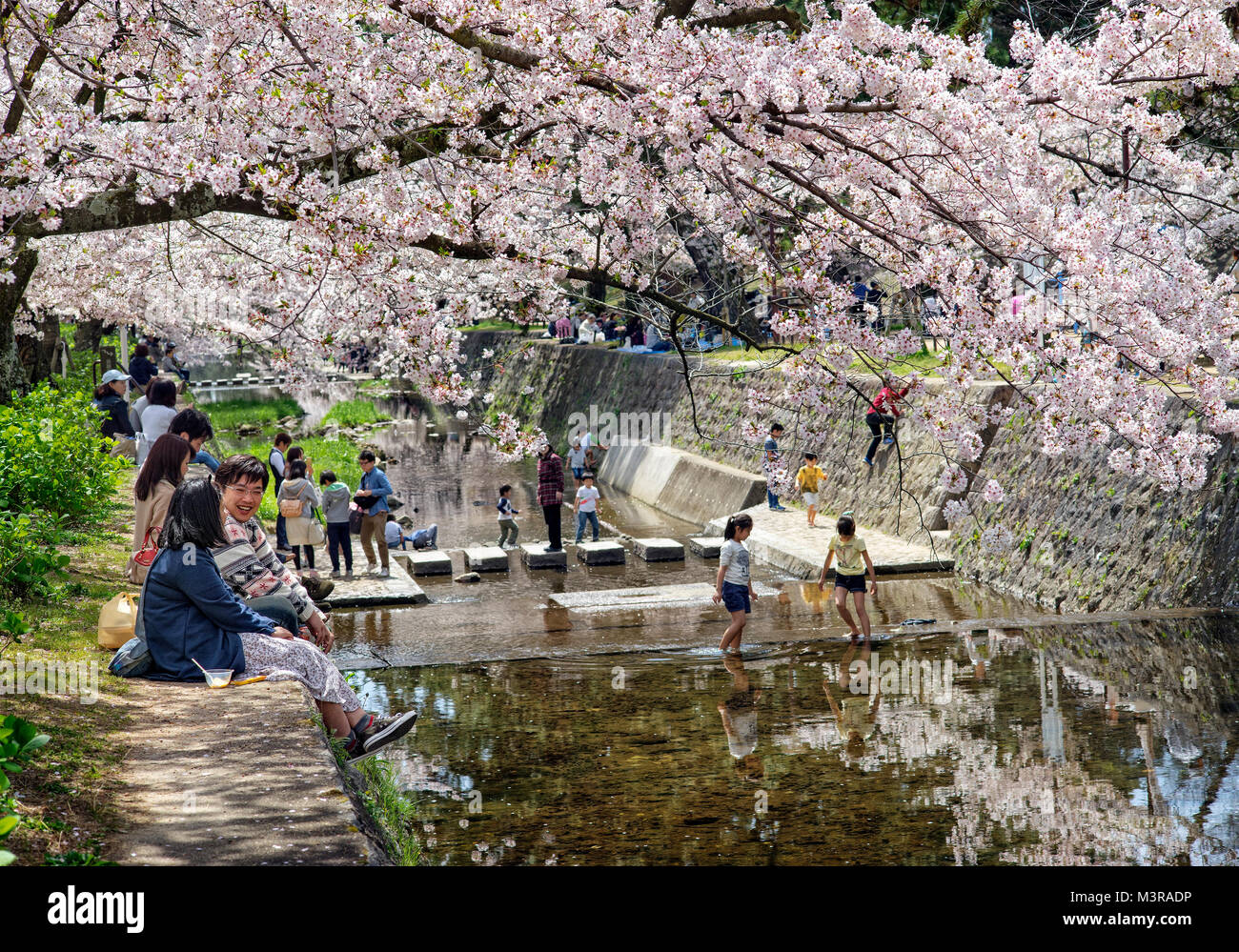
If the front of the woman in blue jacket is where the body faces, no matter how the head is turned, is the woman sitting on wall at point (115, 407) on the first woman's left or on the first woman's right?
on the first woman's left

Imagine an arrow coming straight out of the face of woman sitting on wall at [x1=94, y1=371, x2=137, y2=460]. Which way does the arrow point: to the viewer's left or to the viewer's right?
to the viewer's right

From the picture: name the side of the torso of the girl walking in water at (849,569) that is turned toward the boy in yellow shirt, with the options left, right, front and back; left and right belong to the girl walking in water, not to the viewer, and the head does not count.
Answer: back

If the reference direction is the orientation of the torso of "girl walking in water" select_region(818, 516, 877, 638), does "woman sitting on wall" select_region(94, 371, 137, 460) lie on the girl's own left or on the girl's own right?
on the girl's own right

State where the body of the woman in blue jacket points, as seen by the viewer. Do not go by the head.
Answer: to the viewer's right

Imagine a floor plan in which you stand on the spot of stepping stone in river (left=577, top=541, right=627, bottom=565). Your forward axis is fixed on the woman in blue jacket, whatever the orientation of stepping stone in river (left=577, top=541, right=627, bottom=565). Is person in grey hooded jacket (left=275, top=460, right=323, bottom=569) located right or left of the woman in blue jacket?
right
